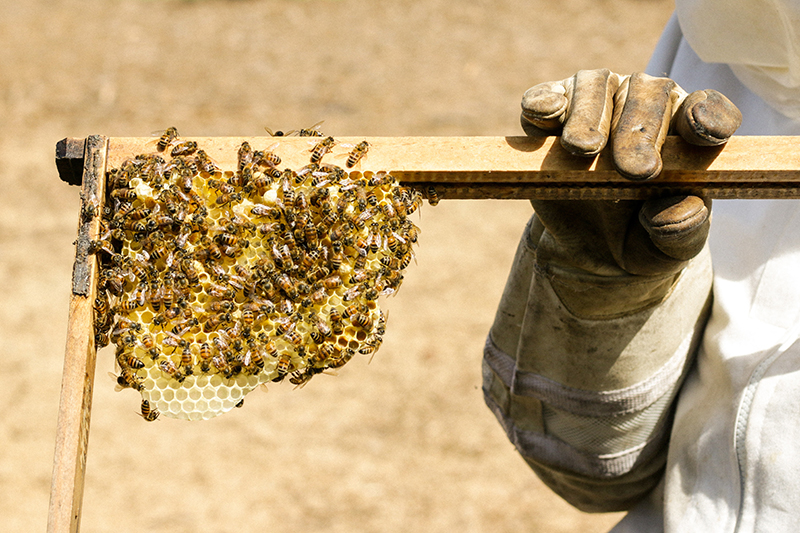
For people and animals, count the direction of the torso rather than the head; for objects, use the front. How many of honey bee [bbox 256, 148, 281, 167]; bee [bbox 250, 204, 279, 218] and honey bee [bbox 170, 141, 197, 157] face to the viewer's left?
1

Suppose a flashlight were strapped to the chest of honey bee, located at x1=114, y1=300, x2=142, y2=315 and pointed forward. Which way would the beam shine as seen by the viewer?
to the viewer's left
